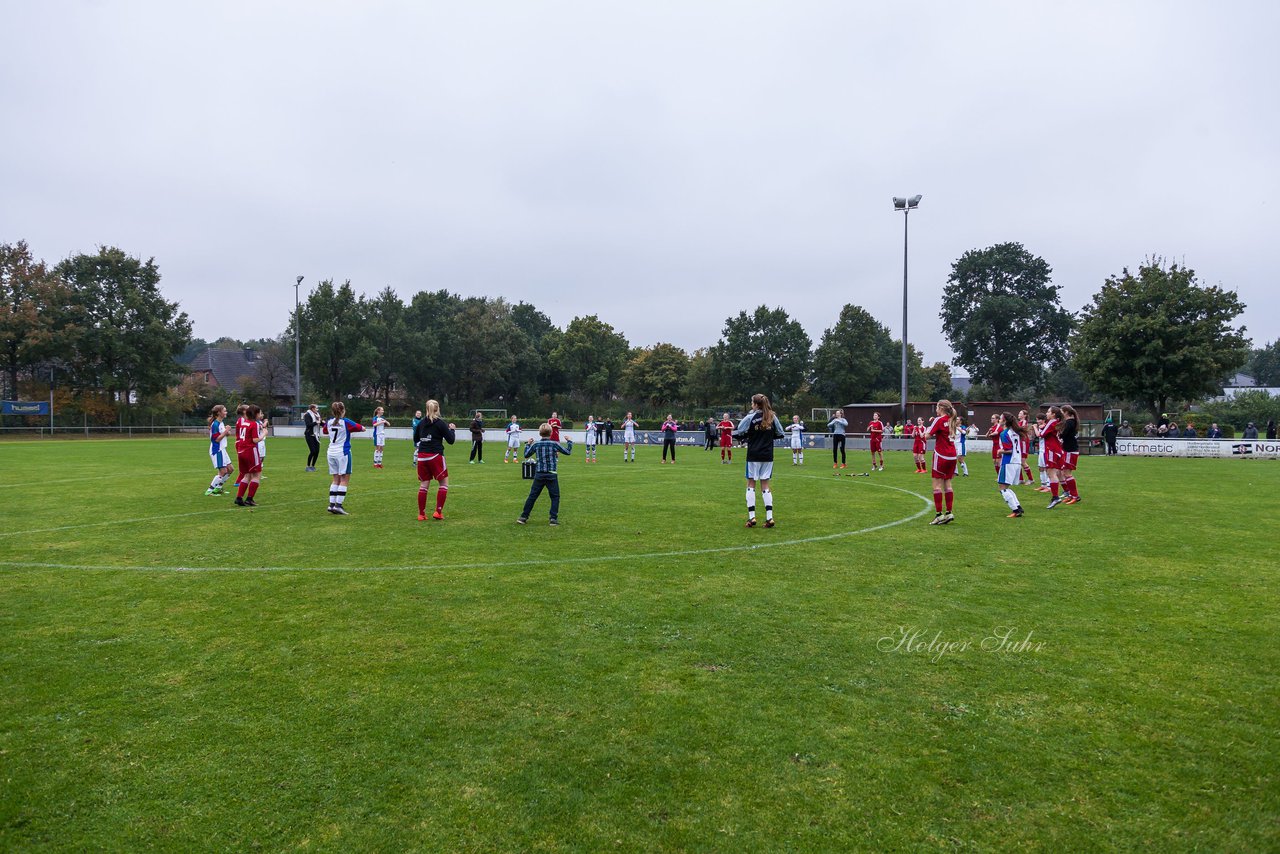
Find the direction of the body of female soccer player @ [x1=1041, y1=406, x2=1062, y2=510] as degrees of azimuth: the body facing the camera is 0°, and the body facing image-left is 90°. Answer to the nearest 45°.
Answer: approximately 90°

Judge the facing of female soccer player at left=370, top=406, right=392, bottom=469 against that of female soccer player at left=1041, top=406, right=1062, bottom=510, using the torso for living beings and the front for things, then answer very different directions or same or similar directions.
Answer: very different directions

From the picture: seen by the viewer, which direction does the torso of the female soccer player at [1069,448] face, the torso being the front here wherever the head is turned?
to the viewer's left

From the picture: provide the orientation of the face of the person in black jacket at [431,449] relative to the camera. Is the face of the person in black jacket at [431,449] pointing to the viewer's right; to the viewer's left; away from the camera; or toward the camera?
away from the camera

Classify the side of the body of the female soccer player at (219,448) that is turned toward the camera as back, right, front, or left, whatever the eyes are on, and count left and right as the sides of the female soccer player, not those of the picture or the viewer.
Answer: right

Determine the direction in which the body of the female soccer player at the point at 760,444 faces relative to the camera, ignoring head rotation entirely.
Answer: away from the camera

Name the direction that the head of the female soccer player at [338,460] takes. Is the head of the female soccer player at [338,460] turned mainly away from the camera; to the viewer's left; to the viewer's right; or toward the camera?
away from the camera

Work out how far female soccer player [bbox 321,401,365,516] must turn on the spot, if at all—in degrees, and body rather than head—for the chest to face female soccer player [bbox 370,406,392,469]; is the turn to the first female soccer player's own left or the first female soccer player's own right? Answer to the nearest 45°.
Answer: approximately 45° to the first female soccer player's own left

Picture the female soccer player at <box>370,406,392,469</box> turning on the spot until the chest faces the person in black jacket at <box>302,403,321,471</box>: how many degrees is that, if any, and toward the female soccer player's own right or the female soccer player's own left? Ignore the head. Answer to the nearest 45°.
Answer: approximately 90° to the female soccer player's own right

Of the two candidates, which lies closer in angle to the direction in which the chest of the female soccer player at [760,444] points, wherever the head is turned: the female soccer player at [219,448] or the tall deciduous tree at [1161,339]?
the tall deciduous tree
